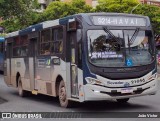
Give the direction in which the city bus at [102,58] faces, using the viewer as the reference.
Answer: facing the viewer and to the right of the viewer
